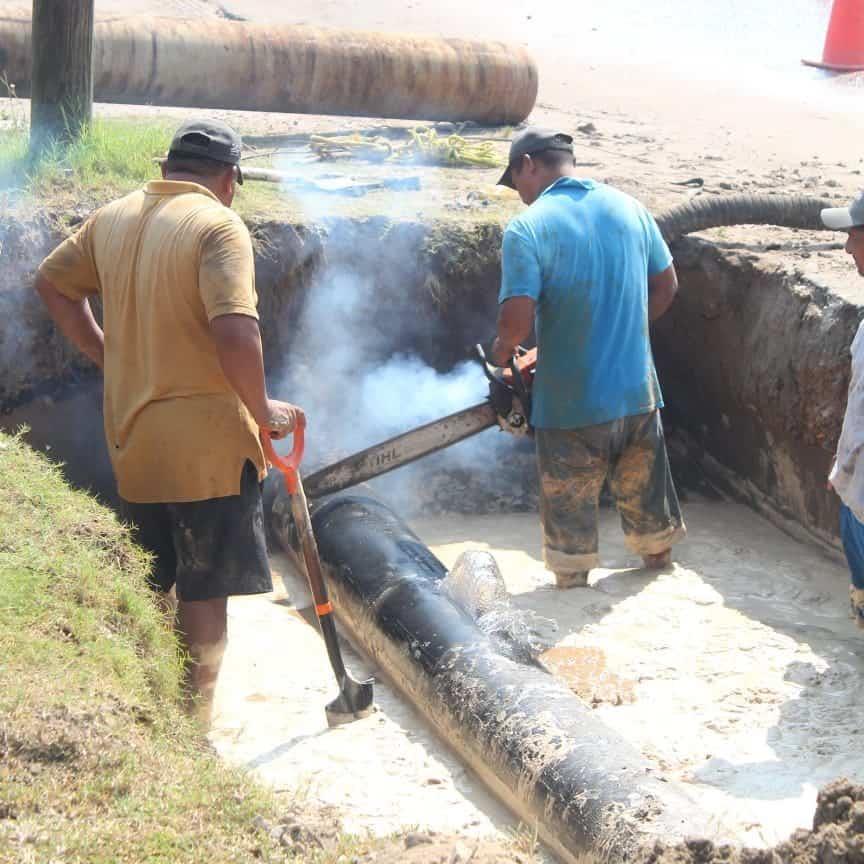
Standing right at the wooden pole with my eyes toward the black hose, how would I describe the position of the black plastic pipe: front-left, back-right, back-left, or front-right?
front-right

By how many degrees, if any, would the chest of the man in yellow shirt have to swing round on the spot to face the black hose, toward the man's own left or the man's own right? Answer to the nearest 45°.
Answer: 0° — they already face it

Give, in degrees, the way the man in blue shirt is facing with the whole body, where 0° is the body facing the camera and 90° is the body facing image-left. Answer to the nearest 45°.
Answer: approximately 135°

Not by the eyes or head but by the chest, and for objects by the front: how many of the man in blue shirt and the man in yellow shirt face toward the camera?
0

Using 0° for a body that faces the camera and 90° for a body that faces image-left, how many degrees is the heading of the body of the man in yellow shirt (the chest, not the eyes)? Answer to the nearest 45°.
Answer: approximately 225°

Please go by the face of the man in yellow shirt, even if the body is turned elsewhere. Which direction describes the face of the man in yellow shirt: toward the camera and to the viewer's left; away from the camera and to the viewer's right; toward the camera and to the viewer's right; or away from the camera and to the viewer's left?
away from the camera and to the viewer's right

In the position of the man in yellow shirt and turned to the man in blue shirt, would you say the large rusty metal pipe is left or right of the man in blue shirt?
left

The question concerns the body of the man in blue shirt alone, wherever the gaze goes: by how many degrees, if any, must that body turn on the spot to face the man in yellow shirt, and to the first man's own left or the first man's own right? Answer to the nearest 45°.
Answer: approximately 90° to the first man's own left

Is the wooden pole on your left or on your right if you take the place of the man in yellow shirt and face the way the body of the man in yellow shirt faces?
on your left
